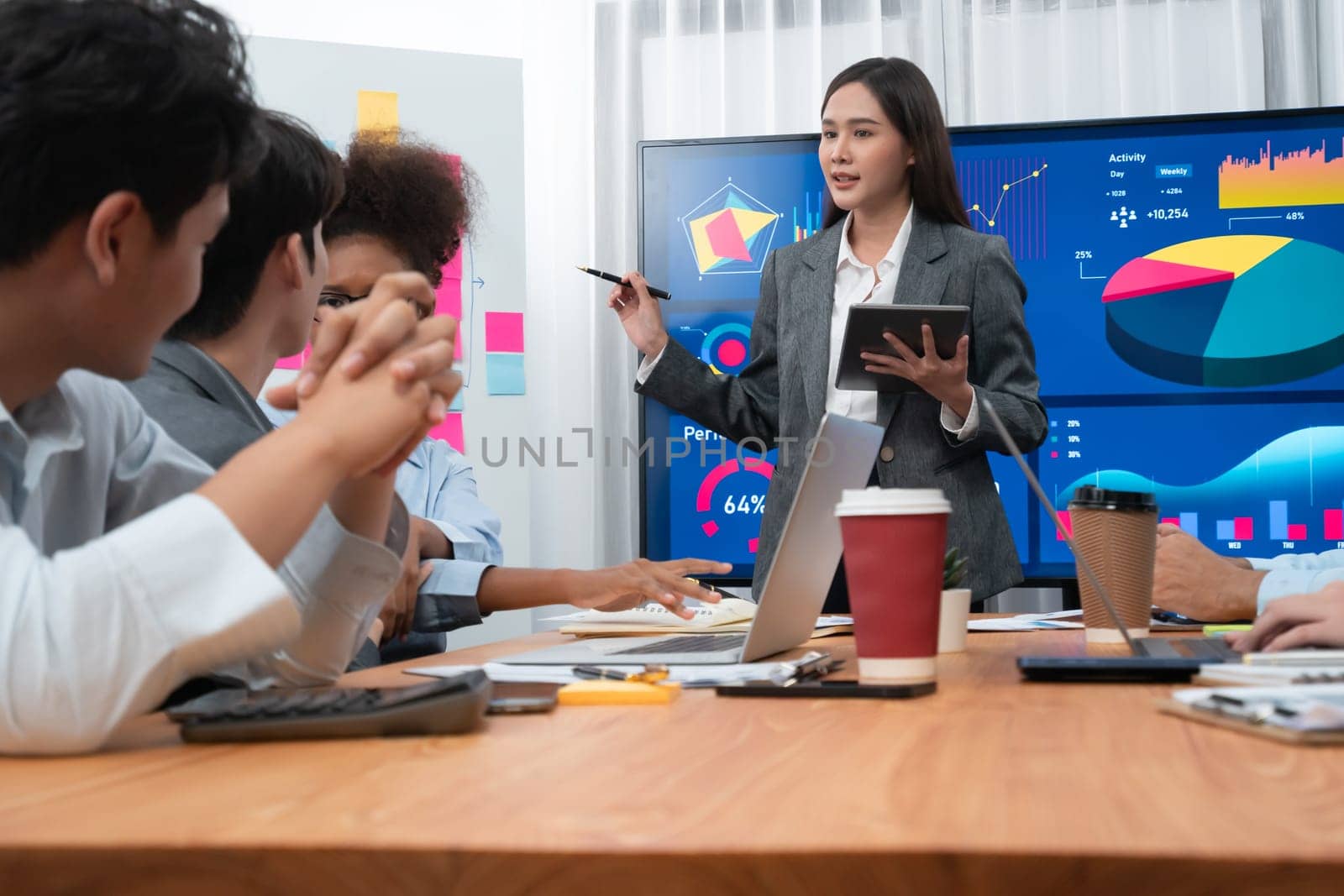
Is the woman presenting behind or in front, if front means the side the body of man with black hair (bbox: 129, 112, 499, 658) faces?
in front

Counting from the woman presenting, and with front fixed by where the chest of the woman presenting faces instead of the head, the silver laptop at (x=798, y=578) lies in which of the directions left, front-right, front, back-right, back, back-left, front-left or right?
front-left

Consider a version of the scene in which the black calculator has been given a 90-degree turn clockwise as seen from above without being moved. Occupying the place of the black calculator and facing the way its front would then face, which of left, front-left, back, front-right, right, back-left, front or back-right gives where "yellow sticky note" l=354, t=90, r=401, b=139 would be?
front

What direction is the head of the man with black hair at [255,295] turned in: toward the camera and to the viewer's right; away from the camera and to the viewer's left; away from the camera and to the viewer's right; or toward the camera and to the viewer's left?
away from the camera and to the viewer's right

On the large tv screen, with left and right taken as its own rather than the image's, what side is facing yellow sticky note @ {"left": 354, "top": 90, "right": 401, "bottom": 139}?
right

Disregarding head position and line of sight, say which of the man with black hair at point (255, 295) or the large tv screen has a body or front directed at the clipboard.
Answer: the large tv screen

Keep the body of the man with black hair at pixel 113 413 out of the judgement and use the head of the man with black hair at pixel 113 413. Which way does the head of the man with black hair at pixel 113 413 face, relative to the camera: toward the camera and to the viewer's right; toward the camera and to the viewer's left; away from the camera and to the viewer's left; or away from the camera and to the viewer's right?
away from the camera and to the viewer's right

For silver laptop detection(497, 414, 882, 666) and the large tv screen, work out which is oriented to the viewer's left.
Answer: the silver laptop

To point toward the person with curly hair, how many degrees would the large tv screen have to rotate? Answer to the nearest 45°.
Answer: approximately 45° to its right
